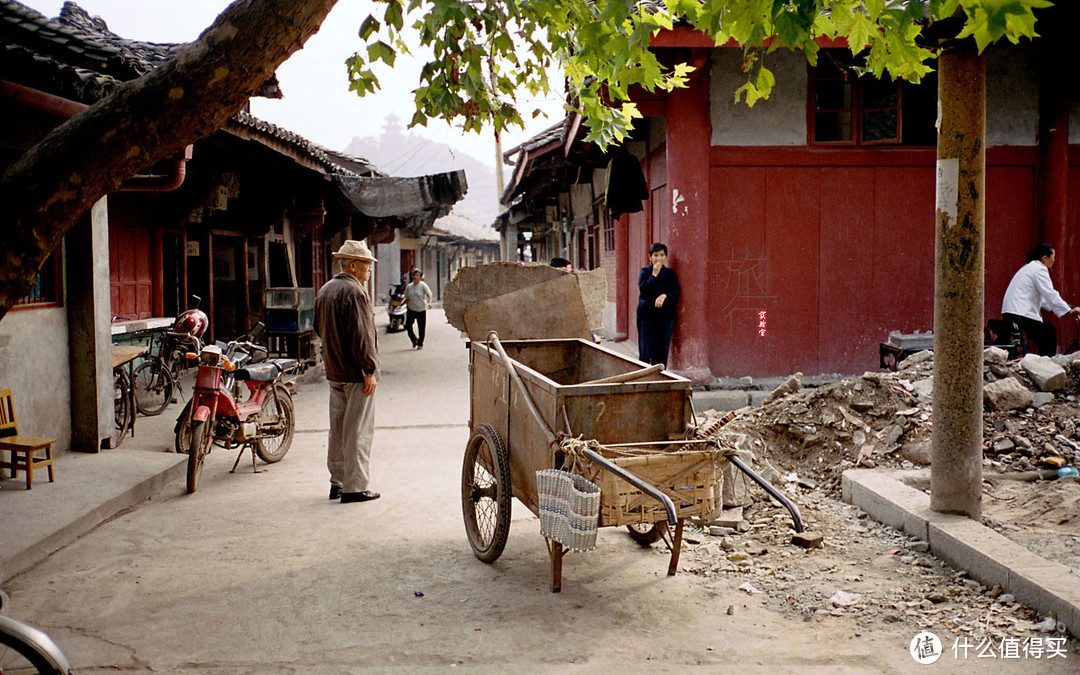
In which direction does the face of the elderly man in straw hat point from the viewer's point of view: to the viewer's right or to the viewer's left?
to the viewer's right

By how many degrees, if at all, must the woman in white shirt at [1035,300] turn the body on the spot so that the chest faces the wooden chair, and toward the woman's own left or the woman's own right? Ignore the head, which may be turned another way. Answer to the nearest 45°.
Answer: approximately 135° to the woman's own right

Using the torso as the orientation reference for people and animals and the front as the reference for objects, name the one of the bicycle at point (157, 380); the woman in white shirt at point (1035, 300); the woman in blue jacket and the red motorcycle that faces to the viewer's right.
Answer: the woman in white shirt

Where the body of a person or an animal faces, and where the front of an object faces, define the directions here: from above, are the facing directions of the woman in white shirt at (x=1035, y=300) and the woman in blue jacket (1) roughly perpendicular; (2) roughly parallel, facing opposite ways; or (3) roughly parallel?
roughly perpendicular

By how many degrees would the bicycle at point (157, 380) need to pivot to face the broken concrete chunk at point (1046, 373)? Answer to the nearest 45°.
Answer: approximately 90° to its left

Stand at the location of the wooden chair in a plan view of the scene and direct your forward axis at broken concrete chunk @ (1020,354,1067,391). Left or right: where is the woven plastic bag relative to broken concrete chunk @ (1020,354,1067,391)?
right

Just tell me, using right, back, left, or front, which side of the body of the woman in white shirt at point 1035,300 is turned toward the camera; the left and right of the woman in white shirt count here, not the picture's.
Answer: right

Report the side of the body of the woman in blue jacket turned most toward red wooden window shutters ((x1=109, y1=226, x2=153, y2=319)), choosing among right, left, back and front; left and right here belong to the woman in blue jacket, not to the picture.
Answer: right

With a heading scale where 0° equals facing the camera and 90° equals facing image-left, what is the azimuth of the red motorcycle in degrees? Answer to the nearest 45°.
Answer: approximately 45°
